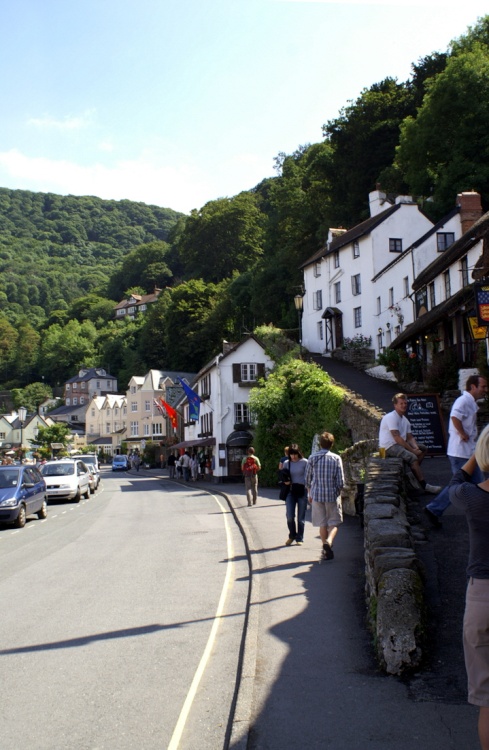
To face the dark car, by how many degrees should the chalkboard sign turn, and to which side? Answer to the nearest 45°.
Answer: approximately 90° to its right

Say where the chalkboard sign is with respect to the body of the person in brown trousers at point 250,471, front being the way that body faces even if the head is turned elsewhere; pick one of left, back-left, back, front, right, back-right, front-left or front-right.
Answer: back-right

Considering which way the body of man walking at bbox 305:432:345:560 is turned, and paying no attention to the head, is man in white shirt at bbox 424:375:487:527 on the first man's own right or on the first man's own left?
on the first man's own right

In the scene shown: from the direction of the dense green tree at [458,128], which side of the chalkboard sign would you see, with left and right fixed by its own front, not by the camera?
back

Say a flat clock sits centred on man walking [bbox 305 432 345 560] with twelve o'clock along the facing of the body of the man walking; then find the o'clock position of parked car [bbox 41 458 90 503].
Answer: The parked car is roughly at 11 o'clock from the man walking.

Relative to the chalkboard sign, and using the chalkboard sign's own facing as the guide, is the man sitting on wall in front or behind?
in front

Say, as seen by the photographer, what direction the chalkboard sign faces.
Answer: facing the viewer

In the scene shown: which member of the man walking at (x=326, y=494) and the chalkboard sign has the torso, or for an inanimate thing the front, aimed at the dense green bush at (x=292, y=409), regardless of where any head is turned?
the man walking

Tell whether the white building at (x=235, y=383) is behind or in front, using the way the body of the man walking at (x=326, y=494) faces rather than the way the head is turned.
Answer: in front
